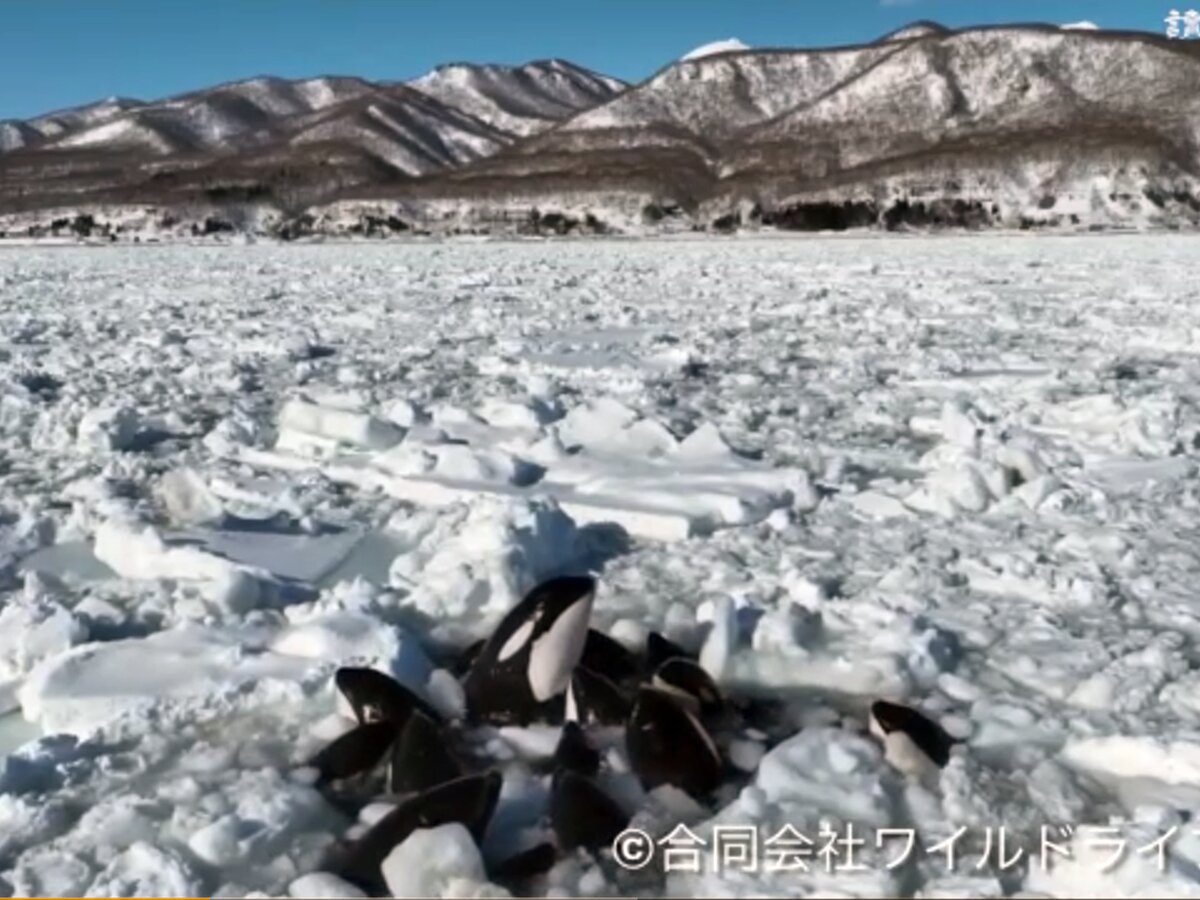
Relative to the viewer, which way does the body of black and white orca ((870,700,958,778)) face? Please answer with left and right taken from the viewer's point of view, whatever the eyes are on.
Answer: facing to the left of the viewer

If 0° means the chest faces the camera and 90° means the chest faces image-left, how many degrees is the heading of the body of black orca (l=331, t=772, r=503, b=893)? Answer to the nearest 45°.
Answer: approximately 270°
